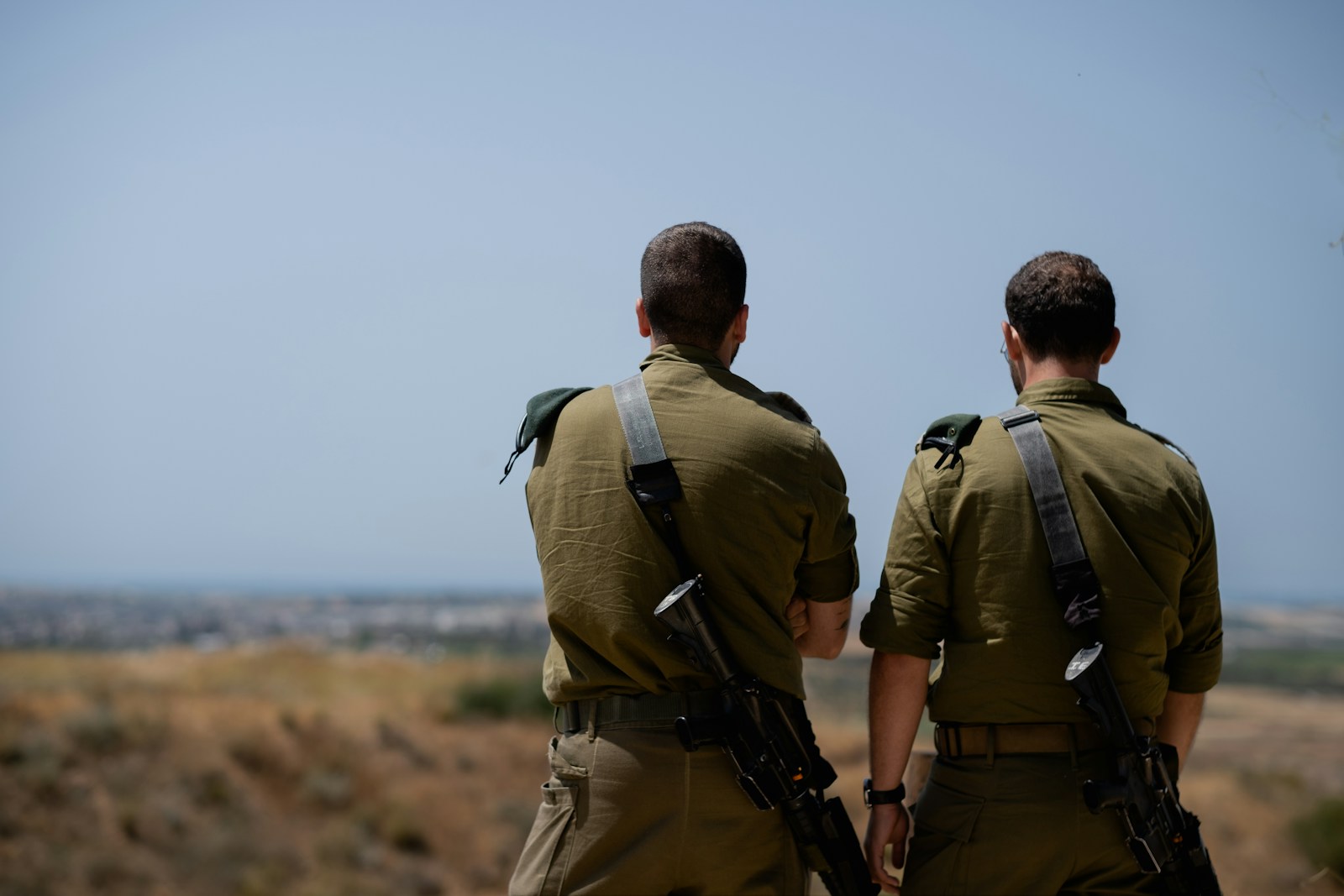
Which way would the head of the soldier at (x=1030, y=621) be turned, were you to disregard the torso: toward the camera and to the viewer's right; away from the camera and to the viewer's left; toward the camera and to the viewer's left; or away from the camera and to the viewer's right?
away from the camera and to the viewer's left

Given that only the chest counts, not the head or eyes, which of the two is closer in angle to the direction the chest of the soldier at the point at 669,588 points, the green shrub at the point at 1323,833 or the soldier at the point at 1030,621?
the green shrub

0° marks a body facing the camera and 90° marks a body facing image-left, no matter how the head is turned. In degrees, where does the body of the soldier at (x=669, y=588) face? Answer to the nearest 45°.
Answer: approximately 180°

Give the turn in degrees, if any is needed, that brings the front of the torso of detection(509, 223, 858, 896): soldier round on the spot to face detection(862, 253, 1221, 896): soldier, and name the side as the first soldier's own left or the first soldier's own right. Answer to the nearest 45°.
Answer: approximately 90° to the first soldier's own right

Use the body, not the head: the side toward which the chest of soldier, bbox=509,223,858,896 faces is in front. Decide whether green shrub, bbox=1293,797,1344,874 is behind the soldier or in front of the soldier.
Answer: in front

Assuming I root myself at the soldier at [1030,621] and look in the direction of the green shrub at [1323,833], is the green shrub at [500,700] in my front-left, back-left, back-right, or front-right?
front-left

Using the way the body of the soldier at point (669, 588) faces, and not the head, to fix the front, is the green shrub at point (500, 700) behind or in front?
in front

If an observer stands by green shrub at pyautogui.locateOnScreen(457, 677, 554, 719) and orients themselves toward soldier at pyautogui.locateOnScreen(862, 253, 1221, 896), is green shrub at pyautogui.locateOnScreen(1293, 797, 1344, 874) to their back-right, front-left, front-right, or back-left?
front-left

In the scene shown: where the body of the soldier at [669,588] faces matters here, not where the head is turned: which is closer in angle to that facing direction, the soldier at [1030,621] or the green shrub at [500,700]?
the green shrub
